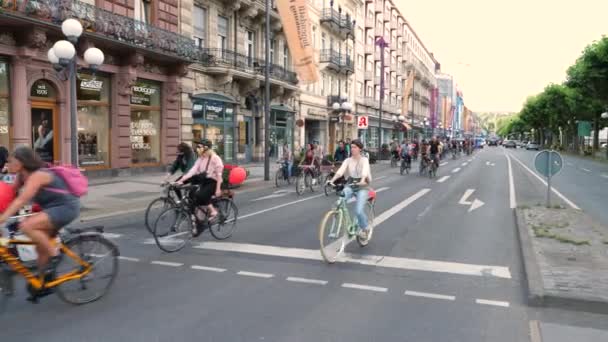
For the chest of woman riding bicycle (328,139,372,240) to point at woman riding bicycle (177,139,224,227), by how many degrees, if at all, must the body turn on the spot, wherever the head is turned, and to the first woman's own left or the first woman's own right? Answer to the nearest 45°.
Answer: approximately 45° to the first woman's own right

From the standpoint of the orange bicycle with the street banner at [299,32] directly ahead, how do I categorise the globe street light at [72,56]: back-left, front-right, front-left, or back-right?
front-left

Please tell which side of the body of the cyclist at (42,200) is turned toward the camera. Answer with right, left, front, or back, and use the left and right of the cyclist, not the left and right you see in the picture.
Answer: left

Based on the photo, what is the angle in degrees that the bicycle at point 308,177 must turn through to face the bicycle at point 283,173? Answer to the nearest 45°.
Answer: approximately 90° to its right
